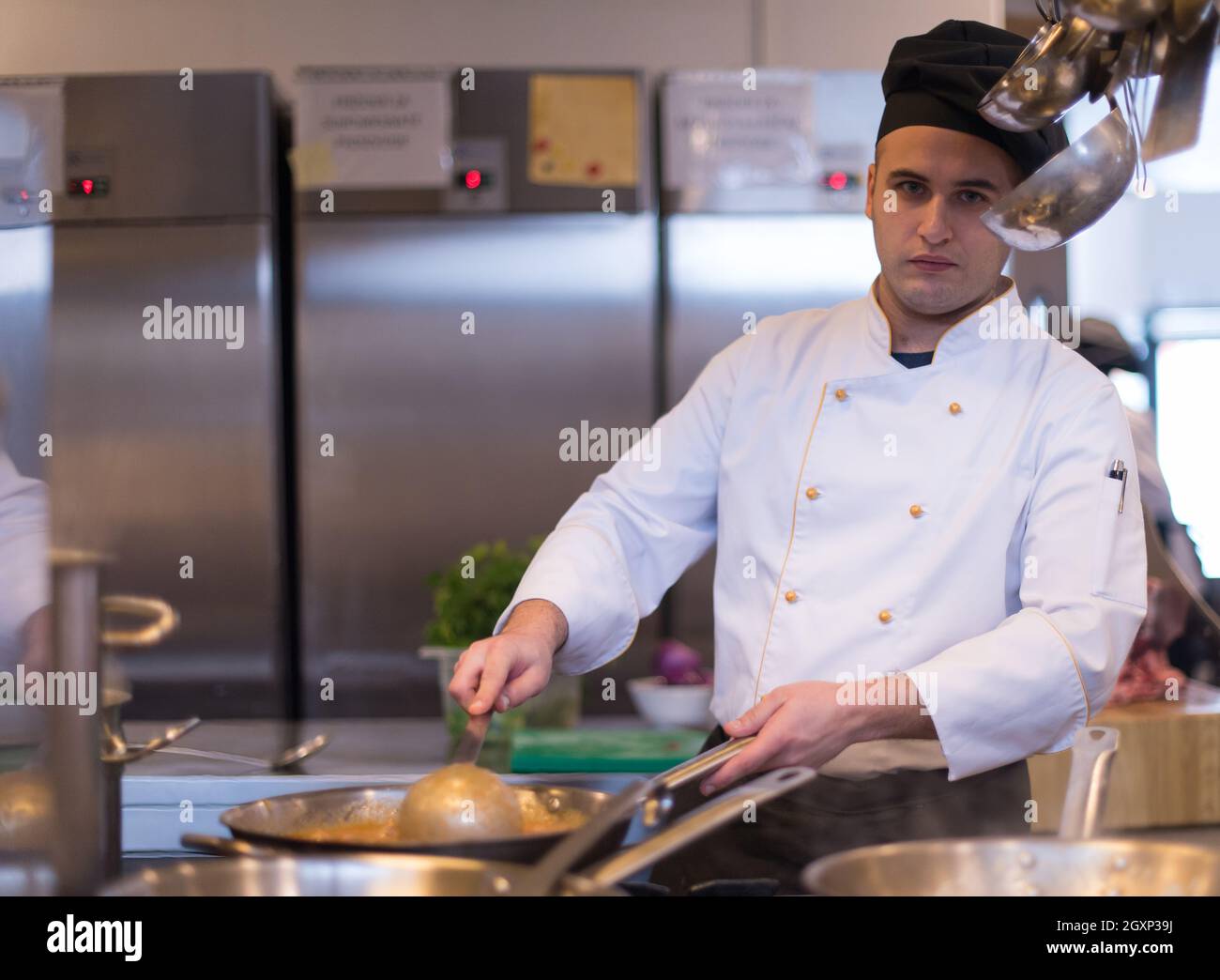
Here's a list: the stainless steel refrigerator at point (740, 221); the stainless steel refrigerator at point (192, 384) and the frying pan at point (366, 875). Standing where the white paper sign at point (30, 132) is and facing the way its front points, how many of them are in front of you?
1

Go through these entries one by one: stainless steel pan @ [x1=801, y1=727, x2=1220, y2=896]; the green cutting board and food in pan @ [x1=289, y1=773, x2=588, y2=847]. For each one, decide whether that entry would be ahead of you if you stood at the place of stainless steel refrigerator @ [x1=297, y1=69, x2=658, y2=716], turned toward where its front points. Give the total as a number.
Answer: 3

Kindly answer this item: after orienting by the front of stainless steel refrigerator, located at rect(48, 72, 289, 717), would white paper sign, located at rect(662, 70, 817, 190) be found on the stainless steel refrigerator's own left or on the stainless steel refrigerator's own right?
on the stainless steel refrigerator's own left

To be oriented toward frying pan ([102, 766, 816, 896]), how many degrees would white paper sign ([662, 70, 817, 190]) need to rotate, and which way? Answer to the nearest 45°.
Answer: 0° — it already faces it

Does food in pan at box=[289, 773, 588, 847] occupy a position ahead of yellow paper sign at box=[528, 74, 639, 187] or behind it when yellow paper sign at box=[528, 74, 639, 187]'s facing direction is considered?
ahead

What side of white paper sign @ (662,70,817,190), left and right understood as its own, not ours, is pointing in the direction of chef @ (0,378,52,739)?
right

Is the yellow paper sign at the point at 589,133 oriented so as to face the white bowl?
yes

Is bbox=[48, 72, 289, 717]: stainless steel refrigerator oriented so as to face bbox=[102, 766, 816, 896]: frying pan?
yes

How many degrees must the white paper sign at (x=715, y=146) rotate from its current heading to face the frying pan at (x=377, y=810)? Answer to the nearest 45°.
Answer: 0° — it already faces it

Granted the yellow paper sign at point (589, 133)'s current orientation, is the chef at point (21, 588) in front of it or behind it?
in front
